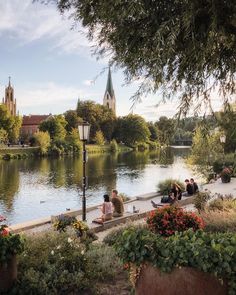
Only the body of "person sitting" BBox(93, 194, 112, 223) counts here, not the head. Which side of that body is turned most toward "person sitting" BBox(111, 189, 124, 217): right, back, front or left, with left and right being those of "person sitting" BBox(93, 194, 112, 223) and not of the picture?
right

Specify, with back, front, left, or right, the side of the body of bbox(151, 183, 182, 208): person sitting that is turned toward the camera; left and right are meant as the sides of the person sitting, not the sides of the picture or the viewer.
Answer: left

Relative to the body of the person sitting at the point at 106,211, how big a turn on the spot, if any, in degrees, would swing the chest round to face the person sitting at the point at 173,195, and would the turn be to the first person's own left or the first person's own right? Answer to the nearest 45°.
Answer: approximately 90° to the first person's own right

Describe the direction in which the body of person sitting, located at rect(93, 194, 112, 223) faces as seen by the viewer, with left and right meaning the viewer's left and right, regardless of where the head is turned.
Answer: facing away from the viewer and to the left of the viewer

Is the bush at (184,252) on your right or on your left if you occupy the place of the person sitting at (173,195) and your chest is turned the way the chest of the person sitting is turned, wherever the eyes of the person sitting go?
on your left

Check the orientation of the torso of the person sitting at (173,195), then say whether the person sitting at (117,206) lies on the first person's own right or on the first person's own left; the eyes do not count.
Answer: on the first person's own left

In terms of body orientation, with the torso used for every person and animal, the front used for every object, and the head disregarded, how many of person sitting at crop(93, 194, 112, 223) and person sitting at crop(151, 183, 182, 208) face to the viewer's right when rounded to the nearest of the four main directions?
0

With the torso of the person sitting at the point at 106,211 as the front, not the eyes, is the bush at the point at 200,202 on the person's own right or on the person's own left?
on the person's own right

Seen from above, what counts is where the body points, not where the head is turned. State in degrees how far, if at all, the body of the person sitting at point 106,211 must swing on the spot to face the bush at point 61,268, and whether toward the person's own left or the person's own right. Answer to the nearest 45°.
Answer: approximately 135° to the person's own left

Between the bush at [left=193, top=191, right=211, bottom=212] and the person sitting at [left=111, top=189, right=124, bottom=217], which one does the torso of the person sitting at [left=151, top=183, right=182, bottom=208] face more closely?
the person sitting
